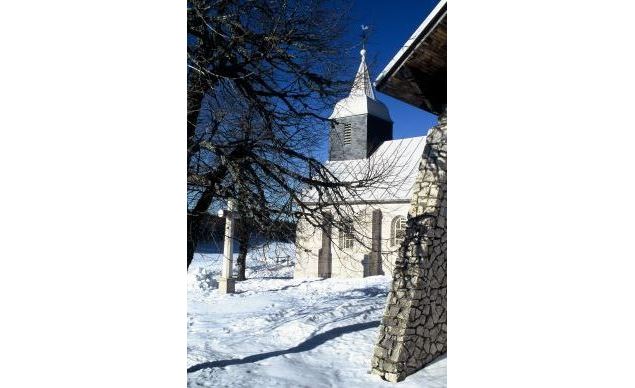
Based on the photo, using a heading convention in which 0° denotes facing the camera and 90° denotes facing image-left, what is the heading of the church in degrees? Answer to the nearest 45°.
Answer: approximately 135°

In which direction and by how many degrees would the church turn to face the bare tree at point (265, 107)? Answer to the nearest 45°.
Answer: approximately 90° to its left

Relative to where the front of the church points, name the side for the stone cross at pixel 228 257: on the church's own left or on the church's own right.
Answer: on the church's own left
